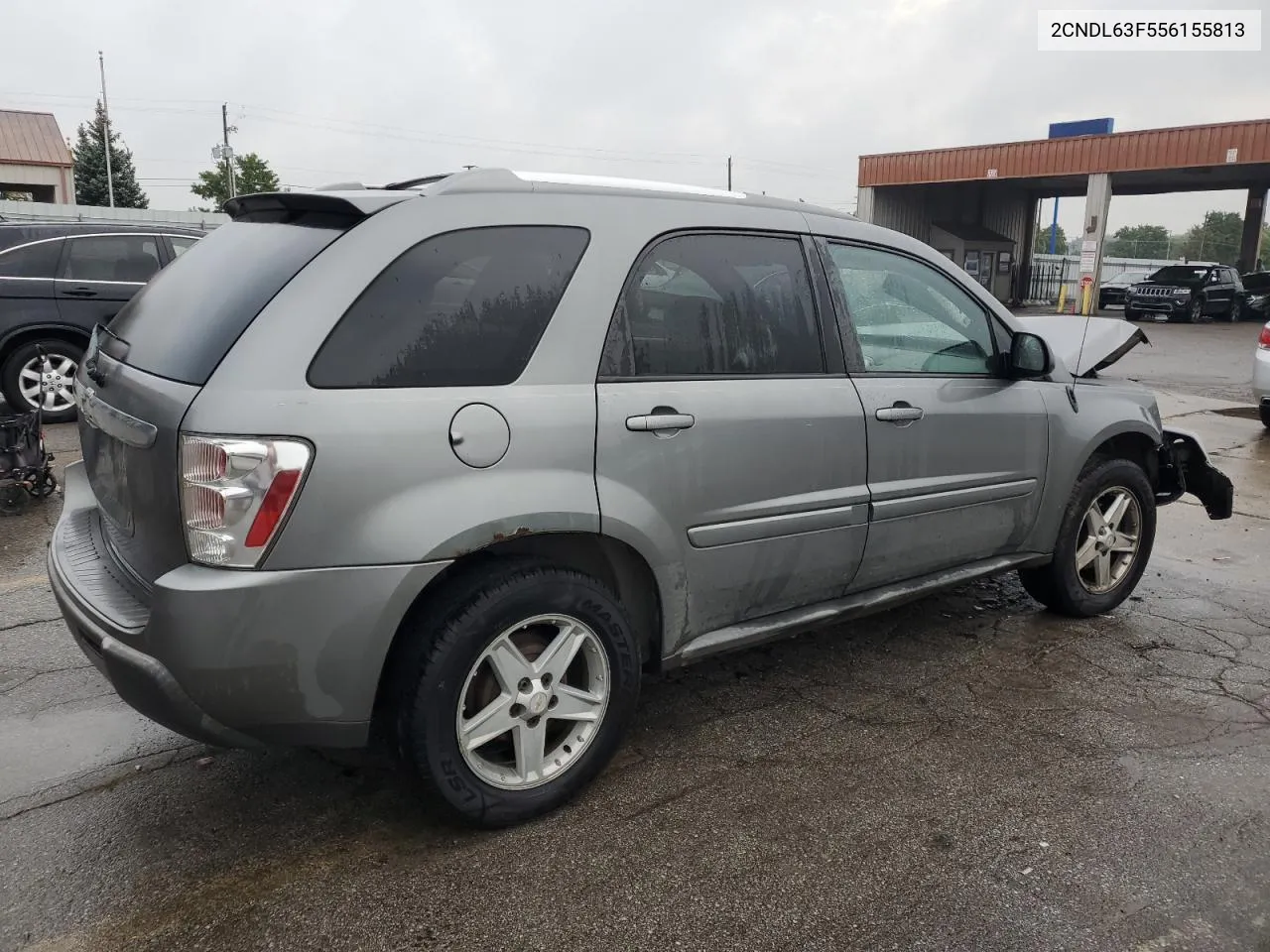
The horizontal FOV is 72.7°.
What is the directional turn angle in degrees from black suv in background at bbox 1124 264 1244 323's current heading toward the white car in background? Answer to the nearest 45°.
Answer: approximately 45° to its left

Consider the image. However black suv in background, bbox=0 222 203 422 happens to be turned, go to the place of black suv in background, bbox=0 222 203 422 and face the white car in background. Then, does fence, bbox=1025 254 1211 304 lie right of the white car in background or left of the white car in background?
left

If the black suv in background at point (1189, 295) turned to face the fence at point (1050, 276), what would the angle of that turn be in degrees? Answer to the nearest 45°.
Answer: approximately 90° to its right

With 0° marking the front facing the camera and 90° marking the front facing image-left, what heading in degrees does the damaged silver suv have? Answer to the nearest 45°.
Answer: approximately 225°

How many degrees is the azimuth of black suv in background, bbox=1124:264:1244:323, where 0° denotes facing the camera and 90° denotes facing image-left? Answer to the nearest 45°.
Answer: approximately 45°

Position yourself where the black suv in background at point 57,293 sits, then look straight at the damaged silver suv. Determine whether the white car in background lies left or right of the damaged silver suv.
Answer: left
